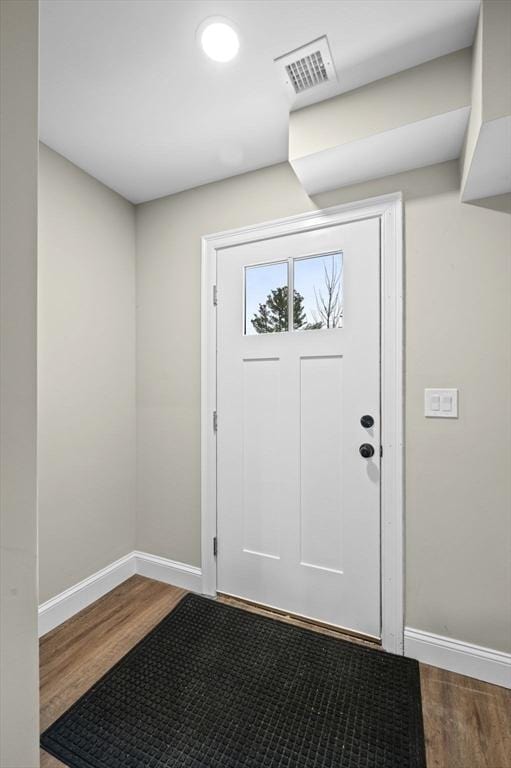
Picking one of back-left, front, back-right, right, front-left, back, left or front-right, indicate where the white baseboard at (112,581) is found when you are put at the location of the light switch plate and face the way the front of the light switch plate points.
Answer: right

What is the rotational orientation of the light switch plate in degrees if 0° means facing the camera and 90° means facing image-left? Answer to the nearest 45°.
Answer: approximately 0°

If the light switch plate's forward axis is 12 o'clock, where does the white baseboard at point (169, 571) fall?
The white baseboard is roughly at 3 o'clock from the light switch plate.

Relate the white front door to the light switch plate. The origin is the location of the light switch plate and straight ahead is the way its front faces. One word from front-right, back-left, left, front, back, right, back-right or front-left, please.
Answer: right
